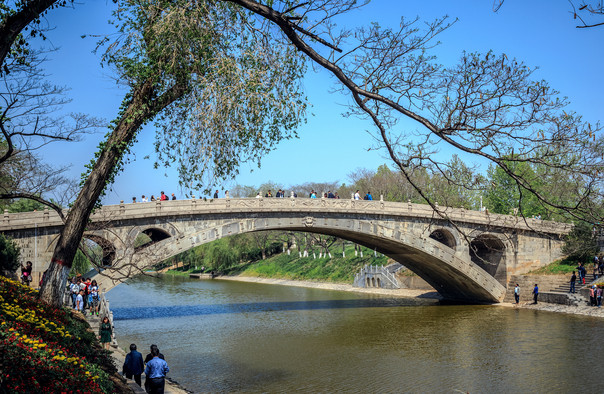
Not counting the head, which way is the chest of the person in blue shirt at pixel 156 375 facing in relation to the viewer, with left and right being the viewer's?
facing away from the viewer

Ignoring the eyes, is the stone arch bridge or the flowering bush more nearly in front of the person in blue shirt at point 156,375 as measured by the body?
the stone arch bridge

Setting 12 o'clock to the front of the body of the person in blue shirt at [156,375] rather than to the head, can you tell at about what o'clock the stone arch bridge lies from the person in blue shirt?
The stone arch bridge is roughly at 1 o'clock from the person in blue shirt.

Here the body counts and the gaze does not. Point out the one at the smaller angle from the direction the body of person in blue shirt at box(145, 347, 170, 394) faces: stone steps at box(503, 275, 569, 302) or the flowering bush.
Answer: the stone steps
